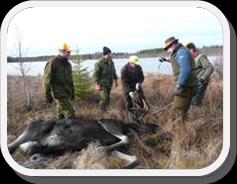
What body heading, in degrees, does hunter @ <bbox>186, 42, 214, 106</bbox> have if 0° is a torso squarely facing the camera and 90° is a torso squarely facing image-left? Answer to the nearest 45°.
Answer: approximately 45°

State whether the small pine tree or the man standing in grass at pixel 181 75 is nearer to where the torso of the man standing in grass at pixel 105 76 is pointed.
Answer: the man standing in grass

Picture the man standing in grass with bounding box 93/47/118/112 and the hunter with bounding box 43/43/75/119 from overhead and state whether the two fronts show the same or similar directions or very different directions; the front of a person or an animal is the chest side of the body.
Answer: same or similar directions

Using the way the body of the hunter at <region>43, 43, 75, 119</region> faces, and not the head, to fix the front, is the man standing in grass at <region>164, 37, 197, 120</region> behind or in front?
in front

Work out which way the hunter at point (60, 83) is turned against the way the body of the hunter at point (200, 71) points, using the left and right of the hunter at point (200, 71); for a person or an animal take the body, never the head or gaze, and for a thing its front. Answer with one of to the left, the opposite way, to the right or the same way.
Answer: to the left

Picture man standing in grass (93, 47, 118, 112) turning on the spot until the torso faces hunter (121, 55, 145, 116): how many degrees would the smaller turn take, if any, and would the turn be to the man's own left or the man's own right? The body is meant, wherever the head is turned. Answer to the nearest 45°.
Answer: approximately 45° to the man's own left

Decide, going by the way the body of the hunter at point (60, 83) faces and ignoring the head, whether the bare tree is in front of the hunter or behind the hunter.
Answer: behind

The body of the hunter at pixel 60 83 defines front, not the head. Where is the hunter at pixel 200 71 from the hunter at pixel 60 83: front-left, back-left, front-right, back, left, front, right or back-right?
front-left

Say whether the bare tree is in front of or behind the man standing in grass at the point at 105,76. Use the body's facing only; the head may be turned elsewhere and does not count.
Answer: behind

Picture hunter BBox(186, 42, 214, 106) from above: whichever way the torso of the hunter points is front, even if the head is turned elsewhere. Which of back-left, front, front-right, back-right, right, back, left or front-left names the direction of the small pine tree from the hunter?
front-right

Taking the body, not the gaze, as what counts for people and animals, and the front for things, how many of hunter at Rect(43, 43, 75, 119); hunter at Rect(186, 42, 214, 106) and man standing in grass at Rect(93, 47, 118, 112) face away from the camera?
0

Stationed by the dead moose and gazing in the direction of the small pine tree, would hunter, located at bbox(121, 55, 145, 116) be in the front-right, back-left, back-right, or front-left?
front-right

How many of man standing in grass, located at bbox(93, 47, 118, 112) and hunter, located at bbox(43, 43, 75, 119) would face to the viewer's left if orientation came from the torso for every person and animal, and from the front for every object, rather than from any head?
0

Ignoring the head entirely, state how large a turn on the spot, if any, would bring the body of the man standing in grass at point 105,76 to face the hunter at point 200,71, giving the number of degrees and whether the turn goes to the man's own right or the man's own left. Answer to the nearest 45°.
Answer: approximately 45° to the man's own left

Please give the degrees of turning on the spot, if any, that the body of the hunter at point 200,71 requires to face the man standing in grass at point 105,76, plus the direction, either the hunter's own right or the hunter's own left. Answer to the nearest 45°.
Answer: approximately 45° to the hunter's own right

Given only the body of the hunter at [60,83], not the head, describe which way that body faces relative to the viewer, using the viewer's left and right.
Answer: facing the viewer and to the right of the viewer

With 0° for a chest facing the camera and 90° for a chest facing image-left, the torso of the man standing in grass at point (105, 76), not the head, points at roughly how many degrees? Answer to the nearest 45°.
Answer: approximately 315°

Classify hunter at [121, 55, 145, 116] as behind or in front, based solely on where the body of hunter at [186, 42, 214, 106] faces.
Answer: in front
